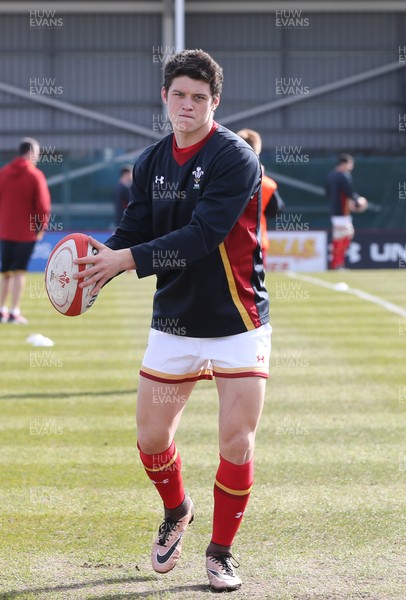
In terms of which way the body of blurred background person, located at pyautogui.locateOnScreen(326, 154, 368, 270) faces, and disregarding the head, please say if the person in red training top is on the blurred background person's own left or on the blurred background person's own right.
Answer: on the blurred background person's own right

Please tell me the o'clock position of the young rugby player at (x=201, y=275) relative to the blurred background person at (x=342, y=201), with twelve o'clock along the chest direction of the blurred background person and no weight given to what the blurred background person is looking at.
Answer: The young rugby player is roughly at 3 o'clock from the blurred background person.

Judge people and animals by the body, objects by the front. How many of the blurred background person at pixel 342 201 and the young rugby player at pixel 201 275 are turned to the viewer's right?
1

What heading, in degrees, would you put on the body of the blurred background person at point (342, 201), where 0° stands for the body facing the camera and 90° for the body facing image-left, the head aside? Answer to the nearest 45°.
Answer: approximately 270°

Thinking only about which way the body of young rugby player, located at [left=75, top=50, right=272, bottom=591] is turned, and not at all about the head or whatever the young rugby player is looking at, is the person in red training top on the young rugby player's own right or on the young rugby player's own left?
on the young rugby player's own right

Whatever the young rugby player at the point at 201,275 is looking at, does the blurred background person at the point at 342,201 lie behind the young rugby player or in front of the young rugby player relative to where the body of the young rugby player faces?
behind

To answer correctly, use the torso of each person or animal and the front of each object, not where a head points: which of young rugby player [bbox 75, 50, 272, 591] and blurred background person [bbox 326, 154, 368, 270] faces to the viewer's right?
the blurred background person
